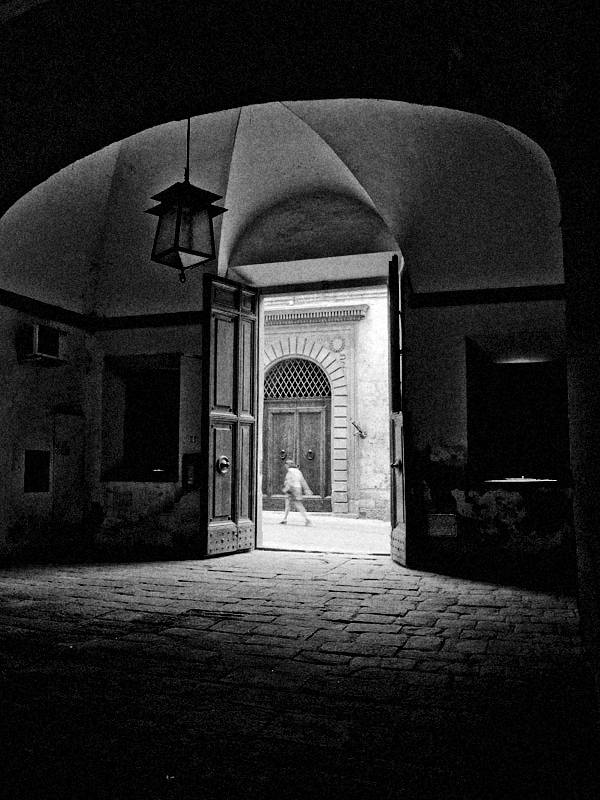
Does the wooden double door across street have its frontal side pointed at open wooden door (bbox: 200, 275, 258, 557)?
yes

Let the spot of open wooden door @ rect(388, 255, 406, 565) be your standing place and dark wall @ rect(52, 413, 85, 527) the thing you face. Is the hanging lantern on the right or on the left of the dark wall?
left

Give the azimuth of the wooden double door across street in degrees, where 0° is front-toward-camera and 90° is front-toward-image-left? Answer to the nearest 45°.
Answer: approximately 0°

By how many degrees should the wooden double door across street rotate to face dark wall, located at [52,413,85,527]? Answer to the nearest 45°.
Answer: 0° — it already faces it
